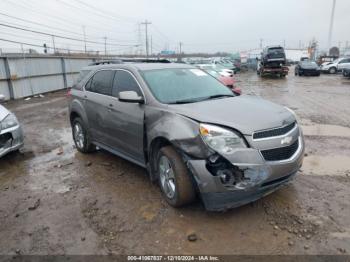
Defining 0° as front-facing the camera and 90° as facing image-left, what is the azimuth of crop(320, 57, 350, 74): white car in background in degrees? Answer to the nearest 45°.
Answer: approximately 45°

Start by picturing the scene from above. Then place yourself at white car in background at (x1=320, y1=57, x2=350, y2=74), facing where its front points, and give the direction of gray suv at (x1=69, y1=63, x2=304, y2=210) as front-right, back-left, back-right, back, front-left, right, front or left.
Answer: front-left

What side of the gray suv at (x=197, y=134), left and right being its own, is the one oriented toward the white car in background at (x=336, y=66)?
left

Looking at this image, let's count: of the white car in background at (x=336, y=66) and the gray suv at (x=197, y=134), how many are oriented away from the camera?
0

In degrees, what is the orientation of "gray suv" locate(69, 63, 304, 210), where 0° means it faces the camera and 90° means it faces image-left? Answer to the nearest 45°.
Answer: approximately 315°
